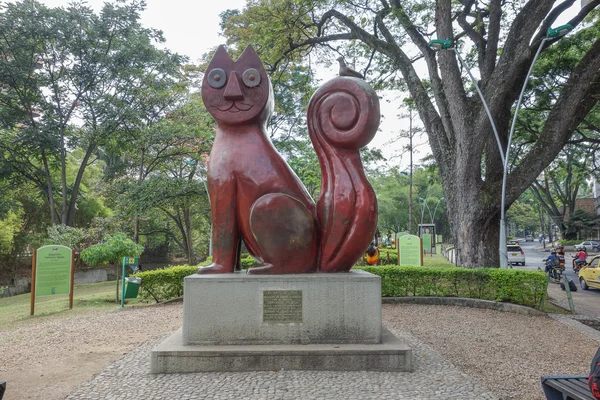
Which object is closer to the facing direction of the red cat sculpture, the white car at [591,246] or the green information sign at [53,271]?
the green information sign

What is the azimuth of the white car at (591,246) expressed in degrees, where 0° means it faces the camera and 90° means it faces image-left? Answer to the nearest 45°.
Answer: approximately 45°

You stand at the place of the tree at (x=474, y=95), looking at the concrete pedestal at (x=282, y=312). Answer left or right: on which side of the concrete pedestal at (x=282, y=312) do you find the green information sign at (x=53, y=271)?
right

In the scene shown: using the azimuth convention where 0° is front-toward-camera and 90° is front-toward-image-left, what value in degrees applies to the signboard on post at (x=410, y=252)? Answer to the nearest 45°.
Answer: approximately 0°

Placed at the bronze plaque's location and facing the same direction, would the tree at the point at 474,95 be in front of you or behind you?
behind
